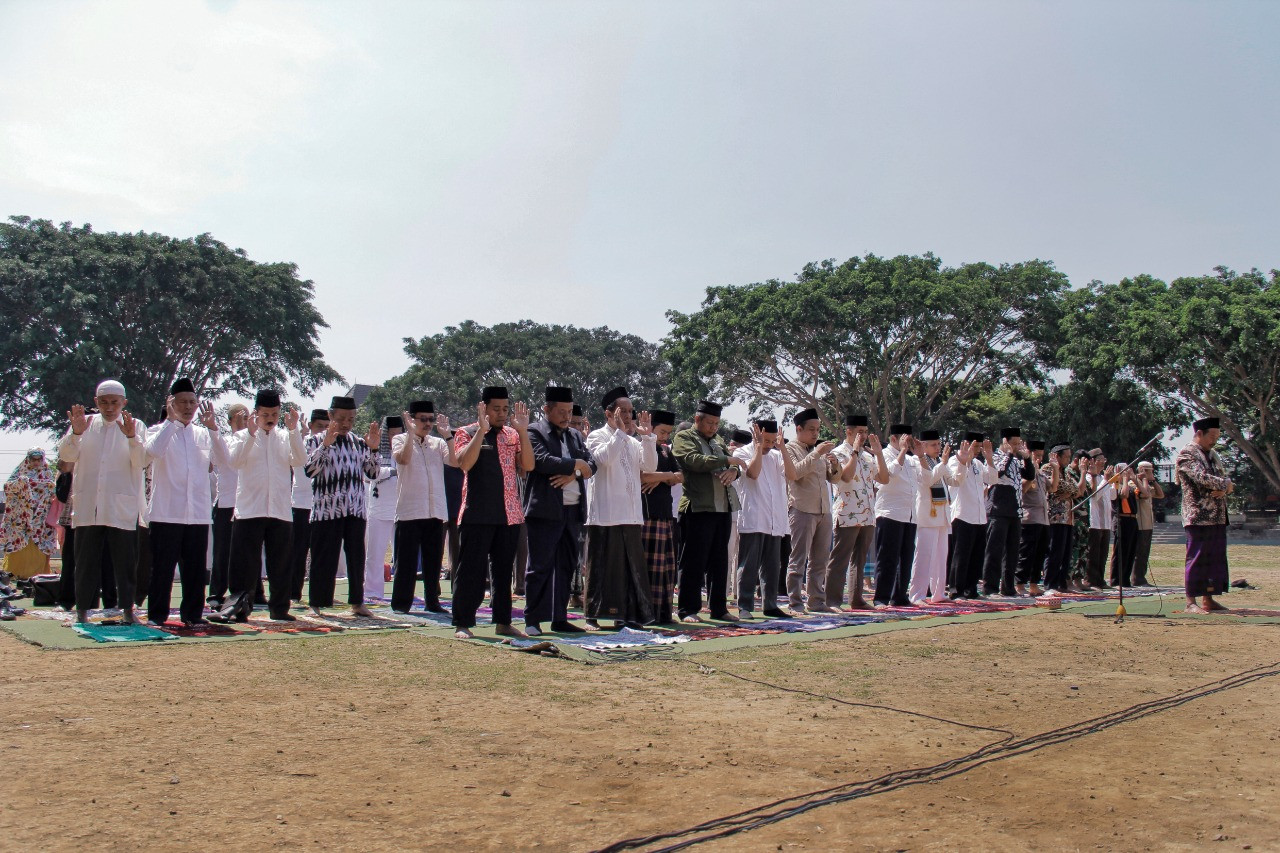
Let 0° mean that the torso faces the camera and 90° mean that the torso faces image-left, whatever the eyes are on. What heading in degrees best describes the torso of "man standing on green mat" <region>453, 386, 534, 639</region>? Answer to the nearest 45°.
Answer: approximately 315°

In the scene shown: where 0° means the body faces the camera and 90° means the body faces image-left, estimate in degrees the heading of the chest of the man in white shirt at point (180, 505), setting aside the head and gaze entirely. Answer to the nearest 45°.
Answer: approximately 0°

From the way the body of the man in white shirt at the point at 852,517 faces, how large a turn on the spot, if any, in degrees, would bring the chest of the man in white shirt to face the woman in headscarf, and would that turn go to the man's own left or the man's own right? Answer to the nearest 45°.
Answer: approximately 135° to the man's own right

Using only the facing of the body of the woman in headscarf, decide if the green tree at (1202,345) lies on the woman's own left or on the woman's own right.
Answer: on the woman's own left

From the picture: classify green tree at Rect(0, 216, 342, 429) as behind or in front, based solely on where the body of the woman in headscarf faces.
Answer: behind
